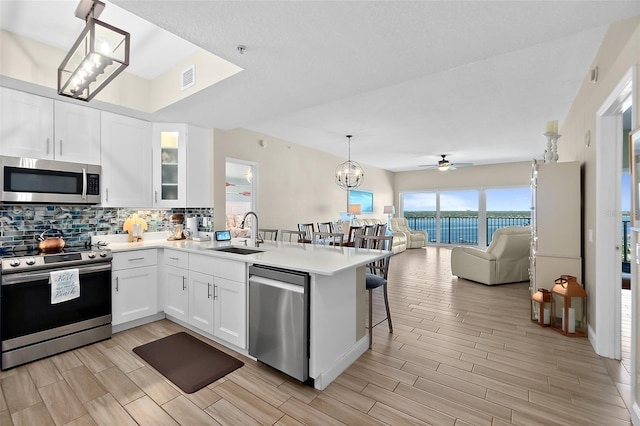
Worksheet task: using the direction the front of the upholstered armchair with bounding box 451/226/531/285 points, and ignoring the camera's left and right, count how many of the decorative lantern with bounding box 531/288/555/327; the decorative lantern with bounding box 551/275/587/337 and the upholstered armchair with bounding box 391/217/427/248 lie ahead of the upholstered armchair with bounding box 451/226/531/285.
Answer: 1

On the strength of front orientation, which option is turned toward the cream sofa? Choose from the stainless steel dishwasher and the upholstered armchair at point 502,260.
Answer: the upholstered armchair

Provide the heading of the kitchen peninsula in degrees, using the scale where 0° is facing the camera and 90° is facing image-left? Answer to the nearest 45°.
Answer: approximately 45°

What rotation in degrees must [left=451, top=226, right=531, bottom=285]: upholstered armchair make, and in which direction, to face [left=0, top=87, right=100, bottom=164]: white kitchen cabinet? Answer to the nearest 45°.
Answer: approximately 90° to its left

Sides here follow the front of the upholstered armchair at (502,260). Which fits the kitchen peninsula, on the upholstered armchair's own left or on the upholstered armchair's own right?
on the upholstered armchair's own left

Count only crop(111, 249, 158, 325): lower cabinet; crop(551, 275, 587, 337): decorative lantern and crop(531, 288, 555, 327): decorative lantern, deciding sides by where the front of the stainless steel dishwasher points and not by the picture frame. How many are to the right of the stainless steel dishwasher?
1

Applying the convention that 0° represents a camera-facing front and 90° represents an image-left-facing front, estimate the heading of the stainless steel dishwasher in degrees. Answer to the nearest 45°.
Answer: approximately 45°

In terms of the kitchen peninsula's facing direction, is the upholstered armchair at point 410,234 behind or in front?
behind

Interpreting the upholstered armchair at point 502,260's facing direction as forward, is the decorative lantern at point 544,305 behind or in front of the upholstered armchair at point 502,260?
behind

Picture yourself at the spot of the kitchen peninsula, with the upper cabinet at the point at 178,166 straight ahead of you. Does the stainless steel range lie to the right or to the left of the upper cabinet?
left

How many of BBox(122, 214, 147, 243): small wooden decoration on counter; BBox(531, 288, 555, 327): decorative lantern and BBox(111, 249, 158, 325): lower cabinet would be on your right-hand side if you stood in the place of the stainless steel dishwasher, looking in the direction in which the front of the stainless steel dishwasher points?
2

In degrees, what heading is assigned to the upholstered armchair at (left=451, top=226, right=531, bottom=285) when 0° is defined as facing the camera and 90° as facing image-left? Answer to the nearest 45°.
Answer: approximately 135°
